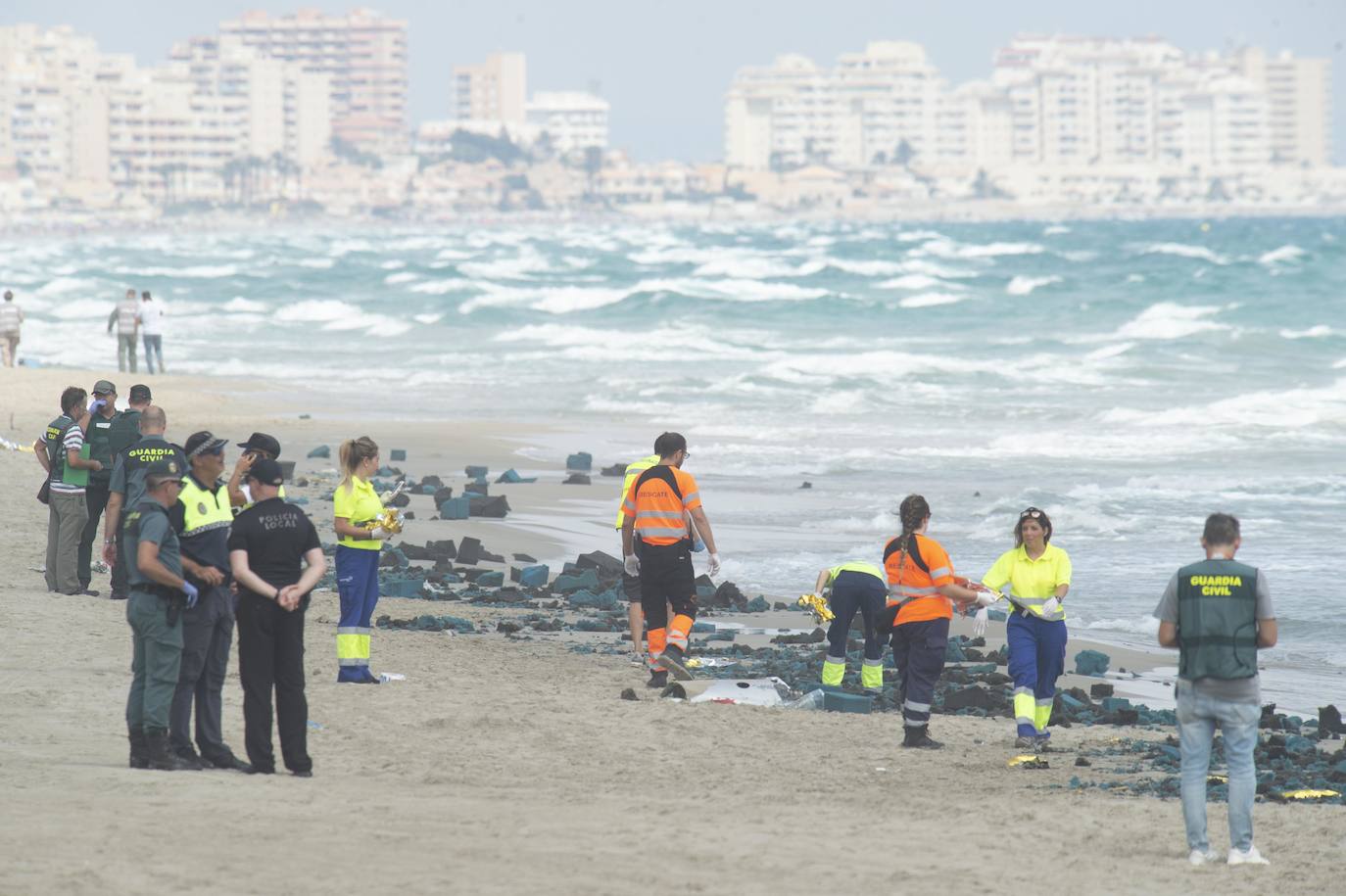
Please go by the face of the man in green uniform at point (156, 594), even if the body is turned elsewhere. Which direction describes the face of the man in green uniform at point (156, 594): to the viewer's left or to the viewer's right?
to the viewer's right

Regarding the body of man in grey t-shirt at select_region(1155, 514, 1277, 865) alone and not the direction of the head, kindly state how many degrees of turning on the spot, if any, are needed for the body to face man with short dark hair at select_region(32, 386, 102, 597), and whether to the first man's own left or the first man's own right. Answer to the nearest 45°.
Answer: approximately 45° to the first man's own left

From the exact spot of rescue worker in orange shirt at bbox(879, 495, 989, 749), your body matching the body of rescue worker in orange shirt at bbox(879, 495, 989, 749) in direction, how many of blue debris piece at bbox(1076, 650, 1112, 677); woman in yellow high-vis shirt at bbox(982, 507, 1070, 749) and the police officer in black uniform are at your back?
1

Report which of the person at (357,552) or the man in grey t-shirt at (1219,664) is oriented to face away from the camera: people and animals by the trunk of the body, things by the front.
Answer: the man in grey t-shirt

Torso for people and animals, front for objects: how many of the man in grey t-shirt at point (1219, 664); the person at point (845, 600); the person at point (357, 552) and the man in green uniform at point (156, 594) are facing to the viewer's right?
2

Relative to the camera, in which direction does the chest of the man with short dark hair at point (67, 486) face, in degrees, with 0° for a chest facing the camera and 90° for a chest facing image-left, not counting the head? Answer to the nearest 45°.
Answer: approximately 225°

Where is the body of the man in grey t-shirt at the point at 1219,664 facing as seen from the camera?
away from the camera

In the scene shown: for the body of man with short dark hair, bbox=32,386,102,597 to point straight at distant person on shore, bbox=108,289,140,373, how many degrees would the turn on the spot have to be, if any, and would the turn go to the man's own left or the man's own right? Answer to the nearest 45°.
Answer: approximately 45° to the man's own left

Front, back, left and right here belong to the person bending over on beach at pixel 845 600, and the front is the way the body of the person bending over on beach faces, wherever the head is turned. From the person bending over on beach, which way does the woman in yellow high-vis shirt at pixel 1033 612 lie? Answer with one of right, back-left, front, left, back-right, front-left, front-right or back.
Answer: back-right

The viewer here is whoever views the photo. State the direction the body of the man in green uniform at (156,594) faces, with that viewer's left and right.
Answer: facing to the right of the viewer

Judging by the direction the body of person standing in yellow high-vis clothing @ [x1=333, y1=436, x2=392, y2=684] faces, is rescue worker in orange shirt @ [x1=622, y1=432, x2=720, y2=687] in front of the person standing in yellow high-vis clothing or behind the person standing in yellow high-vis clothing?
in front

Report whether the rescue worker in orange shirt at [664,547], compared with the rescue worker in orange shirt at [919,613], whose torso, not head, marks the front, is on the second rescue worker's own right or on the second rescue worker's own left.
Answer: on the second rescue worker's own left

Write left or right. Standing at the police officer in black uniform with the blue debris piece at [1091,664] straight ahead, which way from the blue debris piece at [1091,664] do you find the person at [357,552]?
left

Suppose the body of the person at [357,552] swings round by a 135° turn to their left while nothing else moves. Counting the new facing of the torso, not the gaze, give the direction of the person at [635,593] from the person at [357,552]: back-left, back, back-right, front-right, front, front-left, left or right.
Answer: right

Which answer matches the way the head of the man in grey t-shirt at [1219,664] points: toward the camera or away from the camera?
away from the camera
